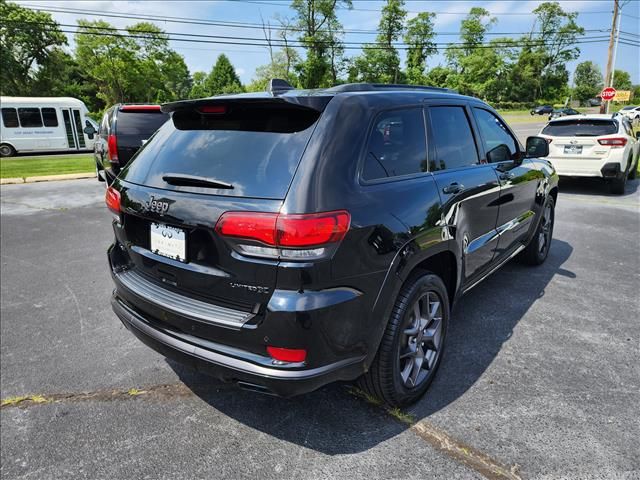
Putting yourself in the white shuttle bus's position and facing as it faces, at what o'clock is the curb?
The curb is roughly at 3 o'clock from the white shuttle bus.

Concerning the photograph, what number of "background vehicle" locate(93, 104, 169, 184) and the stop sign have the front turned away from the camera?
1

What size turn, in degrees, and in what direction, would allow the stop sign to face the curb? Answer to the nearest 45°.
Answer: approximately 45° to its right

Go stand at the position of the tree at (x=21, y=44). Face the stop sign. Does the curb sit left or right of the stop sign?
right

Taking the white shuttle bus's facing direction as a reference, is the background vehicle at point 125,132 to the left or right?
on its right

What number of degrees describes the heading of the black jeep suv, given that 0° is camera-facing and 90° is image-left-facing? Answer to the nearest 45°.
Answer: approximately 225°

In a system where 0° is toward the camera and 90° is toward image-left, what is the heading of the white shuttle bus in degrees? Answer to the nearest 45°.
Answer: approximately 270°

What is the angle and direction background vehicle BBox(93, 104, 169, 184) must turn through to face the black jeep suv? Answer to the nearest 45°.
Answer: approximately 180°

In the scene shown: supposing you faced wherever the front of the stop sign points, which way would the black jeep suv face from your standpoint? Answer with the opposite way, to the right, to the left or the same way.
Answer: the opposite way

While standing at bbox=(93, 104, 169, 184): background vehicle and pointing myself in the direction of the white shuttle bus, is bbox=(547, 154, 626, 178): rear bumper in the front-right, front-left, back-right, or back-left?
back-right

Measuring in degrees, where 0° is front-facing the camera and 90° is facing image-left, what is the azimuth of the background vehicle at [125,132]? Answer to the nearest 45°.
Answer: approximately 180°

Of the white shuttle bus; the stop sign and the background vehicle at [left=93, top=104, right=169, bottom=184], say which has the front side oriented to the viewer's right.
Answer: the white shuttle bus

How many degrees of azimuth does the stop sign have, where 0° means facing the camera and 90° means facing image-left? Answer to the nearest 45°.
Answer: approximately 0°

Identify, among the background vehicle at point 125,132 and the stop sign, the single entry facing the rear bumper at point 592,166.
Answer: the stop sign
